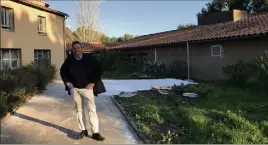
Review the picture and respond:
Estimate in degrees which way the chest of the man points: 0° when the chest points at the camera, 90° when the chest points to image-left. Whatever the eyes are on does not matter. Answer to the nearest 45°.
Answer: approximately 0°

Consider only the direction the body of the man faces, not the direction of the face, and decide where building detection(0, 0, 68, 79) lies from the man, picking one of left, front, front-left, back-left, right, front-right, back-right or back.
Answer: back

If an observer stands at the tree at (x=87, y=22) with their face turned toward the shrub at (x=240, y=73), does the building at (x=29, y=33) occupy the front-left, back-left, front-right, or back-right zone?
front-right

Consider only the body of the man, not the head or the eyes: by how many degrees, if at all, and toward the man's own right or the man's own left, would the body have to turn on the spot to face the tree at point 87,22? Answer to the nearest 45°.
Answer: approximately 180°

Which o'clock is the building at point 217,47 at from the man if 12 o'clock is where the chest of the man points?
The building is roughly at 7 o'clock from the man.

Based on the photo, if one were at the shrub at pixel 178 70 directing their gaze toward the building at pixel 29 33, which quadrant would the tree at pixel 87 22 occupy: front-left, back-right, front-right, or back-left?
front-right

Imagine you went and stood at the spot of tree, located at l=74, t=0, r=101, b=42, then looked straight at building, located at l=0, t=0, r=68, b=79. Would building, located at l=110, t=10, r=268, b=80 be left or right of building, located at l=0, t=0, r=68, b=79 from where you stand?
left

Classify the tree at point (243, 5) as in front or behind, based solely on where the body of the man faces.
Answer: behind

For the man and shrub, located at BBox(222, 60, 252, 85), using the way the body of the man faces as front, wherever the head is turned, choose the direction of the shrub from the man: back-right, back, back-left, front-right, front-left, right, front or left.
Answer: back-left
